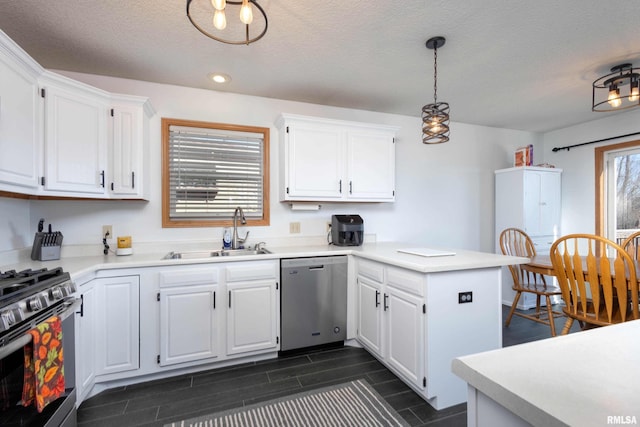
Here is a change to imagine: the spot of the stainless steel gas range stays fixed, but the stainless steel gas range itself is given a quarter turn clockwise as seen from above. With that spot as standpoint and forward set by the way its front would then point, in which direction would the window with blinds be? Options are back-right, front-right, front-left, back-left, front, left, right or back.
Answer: back

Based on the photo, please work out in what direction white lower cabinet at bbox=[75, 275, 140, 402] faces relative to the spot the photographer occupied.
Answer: facing the viewer and to the right of the viewer

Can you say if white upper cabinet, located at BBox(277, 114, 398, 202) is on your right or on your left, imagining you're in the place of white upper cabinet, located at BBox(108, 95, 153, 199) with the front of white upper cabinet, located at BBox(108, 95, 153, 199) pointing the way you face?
on your left

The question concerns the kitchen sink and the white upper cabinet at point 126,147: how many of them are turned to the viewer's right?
0

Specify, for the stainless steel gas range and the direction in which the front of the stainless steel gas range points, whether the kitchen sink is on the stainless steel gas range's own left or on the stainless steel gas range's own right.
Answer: on the stainless steel gas range's own left

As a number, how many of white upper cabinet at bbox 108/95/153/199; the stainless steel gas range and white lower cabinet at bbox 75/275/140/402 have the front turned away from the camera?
0

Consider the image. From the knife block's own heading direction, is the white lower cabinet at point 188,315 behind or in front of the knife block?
in front

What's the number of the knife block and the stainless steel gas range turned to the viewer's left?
0

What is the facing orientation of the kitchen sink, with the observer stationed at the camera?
facing the viewer

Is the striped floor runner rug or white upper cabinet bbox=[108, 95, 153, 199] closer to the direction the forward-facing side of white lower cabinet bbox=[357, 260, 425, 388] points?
the striped floor runner rug

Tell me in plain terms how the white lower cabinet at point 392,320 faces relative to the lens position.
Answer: facing the viewer and to the left of the viewer

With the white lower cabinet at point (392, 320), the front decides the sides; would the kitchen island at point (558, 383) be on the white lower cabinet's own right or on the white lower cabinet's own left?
on the white lower cabinet's own left
